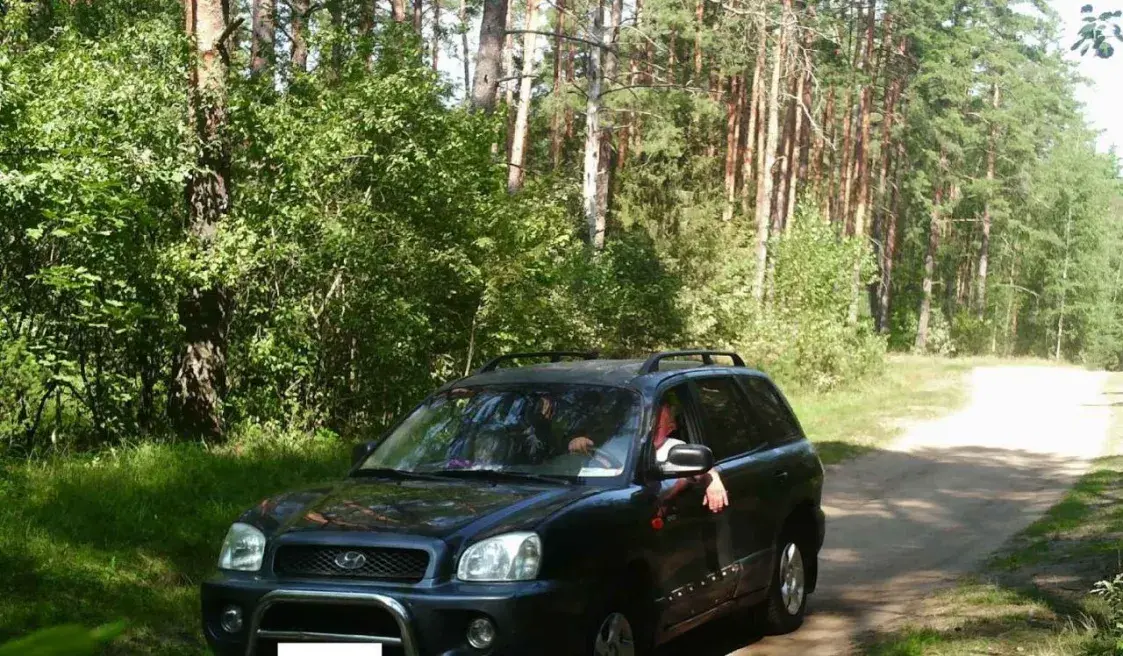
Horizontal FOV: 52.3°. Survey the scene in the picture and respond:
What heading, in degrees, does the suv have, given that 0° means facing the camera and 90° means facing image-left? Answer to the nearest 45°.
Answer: approximately 45°
